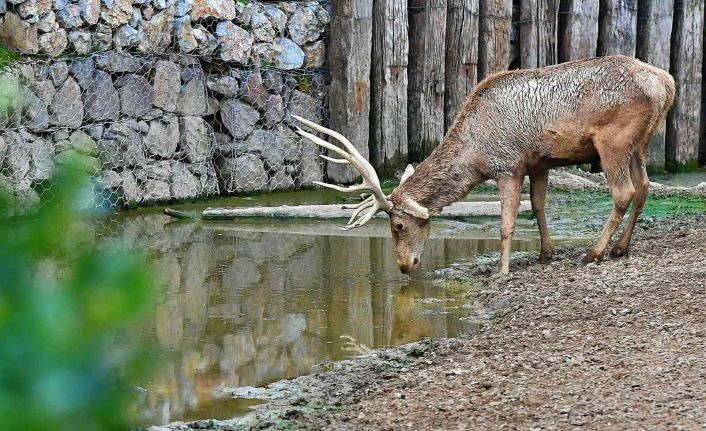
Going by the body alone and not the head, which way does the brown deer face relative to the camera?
to the viewer's left

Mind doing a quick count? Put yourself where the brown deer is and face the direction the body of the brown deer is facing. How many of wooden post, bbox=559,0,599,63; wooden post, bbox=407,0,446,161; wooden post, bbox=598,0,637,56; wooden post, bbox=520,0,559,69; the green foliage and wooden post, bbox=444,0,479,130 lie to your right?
5

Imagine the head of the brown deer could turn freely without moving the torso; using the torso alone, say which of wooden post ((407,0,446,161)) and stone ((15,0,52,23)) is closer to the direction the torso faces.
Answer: the stone

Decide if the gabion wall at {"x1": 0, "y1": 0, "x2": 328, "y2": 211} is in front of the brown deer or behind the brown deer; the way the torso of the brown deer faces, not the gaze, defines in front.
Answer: in front

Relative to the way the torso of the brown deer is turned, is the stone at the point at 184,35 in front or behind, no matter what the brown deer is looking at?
in front

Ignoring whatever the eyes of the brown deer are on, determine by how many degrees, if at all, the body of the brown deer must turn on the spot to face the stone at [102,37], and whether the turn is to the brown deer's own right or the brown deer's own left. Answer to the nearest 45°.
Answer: approximately 45° to the brown deer's own right

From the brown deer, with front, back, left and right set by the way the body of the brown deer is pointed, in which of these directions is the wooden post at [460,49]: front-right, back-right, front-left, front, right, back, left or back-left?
right

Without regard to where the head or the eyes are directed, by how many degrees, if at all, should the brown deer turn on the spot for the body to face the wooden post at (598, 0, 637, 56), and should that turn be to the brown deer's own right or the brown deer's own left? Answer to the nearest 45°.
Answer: approximately 90° to the brown deer's own right

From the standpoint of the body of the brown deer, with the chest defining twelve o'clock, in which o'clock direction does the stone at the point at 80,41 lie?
The stone is roughly at 1 o'clock from the brown deer.

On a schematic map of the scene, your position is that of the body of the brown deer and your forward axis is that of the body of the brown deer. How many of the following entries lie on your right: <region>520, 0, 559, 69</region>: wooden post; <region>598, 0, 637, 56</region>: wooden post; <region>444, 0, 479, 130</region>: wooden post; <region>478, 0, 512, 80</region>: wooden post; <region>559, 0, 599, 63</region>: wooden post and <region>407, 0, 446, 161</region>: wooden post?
6

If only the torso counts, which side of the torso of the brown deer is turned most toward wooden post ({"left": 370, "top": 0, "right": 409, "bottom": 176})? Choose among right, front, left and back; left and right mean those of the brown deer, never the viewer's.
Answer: right

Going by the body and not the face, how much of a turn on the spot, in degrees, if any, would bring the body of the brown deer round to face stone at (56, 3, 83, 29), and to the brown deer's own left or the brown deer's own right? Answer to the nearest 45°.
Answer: approximately 45° to the brown deer's own right

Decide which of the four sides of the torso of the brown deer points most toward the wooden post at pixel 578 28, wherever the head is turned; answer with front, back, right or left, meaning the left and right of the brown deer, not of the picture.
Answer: right

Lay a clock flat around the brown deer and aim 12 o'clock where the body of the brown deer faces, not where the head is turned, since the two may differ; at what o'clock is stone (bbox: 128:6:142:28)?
The stone is roughly at 1 o'clock from the brown deer.

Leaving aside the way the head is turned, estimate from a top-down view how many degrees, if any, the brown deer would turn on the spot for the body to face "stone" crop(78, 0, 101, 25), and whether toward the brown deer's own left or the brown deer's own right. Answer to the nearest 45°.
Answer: approximately 45° to the brown deer's own right

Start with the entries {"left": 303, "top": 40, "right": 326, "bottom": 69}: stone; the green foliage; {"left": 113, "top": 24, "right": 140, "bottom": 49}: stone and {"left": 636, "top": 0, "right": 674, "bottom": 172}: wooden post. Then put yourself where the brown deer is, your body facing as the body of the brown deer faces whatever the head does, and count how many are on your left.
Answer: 1

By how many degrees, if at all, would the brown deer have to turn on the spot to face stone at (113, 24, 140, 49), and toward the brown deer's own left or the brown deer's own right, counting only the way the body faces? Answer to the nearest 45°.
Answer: approximately 45° to the brown deer's own right
